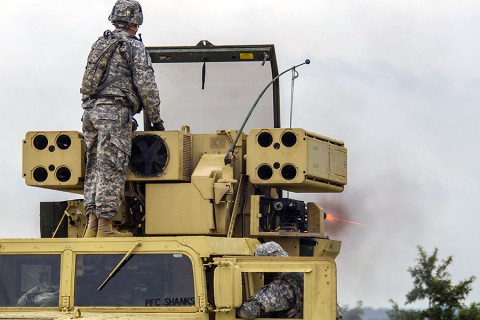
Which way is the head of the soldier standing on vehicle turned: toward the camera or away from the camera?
away from the camera

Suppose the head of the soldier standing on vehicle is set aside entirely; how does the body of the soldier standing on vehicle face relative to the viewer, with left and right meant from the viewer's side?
facing away from the viewer and to the right of the viewer
